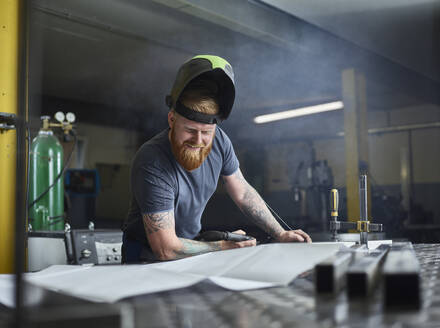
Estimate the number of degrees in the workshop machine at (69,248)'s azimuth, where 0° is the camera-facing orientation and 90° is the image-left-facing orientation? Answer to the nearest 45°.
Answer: approximately 315°

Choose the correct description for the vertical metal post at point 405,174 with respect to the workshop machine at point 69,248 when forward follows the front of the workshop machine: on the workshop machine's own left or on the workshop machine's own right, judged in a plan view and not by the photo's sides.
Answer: on the workshop machine's own left

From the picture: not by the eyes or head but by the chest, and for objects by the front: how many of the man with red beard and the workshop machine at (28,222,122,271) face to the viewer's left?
0

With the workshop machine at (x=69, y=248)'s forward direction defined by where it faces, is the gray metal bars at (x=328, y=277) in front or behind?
in front

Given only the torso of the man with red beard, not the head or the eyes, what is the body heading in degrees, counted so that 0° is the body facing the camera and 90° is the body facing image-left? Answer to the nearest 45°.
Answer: approximately 315°

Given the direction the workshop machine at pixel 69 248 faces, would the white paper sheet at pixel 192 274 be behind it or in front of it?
in front

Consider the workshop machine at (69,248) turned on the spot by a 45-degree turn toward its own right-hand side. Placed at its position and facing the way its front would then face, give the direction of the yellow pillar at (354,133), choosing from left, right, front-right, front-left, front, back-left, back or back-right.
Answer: back-left
